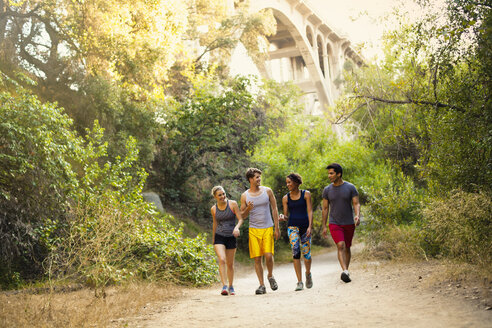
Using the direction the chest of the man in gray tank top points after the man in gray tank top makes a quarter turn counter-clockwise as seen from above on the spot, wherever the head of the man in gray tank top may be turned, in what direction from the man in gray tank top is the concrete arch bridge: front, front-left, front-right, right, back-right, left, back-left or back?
left

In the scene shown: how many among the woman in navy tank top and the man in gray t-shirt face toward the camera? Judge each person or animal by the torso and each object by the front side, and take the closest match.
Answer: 2

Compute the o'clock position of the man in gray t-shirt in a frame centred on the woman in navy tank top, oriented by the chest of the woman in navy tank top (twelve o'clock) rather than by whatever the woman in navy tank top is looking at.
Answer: The man in gray t-shirt is roughly at 8 o'clock from the woman in navy tank top.

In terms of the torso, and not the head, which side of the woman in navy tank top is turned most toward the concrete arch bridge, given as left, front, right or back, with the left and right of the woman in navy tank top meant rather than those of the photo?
back
